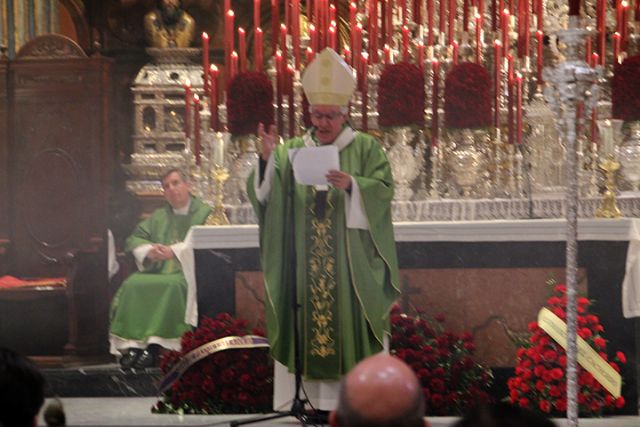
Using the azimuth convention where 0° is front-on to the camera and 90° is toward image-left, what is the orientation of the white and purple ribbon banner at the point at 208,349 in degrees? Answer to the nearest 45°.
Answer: approximately 0°

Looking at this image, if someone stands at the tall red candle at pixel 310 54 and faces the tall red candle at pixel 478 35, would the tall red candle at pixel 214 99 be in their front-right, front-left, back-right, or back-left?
back-right

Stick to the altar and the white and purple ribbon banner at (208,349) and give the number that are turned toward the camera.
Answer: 2
